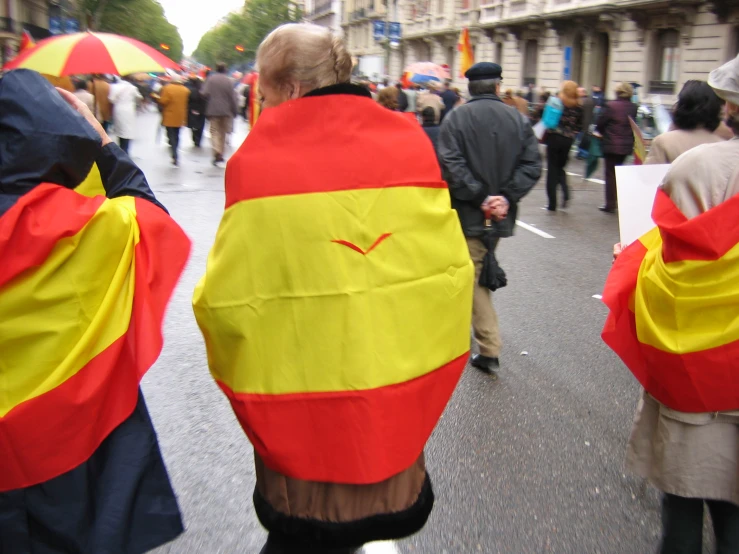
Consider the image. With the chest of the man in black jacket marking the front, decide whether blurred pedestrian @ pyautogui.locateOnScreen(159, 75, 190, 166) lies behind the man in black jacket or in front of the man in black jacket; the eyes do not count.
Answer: in front

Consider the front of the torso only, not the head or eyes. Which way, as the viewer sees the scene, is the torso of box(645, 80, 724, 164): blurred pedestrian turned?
away from the camera

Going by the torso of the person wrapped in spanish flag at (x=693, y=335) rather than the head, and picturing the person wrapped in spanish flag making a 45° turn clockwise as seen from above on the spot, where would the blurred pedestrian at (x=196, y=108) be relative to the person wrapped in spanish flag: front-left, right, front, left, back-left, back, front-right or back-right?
left

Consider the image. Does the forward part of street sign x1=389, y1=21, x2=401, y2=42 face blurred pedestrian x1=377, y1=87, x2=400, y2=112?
yes

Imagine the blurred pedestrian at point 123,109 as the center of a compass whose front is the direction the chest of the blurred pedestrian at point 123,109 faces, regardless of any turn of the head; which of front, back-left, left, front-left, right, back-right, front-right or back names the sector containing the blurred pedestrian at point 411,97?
front-right

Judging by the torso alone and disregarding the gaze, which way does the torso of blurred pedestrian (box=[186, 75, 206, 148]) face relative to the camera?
away from the camera

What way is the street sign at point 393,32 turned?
toward the camera

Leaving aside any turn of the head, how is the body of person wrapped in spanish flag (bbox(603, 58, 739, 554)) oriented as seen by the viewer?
away from the camera

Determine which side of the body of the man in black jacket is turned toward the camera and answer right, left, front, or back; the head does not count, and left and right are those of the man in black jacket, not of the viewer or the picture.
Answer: back

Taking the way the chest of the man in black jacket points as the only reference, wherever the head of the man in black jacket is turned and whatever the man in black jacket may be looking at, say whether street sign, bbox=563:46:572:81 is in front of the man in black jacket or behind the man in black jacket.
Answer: in front

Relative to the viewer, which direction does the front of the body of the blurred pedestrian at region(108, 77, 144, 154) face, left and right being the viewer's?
facing away from the viewer

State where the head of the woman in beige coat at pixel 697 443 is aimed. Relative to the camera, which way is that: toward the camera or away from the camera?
away from the camera

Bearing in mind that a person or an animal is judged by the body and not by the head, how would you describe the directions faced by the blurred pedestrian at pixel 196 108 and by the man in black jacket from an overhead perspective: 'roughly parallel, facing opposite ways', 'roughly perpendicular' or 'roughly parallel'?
roughly parallel

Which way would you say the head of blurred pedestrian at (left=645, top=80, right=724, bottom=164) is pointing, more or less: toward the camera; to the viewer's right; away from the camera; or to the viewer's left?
away from the camera

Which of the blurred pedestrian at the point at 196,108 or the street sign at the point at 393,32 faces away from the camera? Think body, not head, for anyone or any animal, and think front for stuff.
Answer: the blurred pedestrian

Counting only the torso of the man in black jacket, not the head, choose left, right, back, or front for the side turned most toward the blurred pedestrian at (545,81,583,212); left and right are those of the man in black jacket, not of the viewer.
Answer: front

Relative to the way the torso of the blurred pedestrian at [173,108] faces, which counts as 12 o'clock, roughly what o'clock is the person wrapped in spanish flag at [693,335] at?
The person wrapped in spanish flag is roughly at 6 o'clock from the blurred pedestrian.

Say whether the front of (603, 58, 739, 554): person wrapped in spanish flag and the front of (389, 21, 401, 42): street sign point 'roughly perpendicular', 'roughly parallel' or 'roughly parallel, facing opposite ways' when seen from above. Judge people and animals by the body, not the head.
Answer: roughly parallel, facing opposite ways
